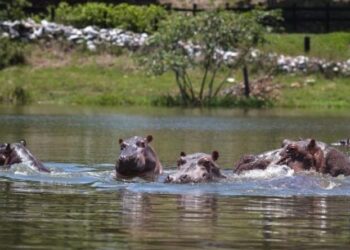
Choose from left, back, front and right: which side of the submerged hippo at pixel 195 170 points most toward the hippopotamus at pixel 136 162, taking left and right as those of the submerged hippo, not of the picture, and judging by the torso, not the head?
right

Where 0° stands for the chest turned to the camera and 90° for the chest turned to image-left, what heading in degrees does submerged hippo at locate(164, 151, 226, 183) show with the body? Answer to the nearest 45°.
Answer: approximately 45°

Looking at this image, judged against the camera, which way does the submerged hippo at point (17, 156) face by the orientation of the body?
to the viewer's left

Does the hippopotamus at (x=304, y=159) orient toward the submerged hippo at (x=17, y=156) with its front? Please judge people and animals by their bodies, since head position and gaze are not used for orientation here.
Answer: yes

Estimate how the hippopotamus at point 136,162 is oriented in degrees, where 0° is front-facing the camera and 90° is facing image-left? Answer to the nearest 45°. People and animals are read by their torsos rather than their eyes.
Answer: approximately 45°

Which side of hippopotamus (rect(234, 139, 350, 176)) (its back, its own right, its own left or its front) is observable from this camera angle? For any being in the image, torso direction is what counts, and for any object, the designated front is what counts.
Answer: left

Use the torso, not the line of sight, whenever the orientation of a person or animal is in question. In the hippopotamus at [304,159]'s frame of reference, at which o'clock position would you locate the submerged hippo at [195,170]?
The submerged hippo is roughly at 11 o'clock from the hippopotamus.
